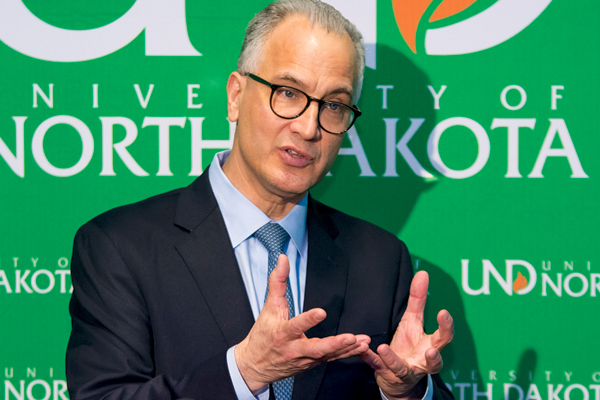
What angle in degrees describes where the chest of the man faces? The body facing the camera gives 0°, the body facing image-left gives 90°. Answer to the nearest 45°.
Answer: approximately 315°
